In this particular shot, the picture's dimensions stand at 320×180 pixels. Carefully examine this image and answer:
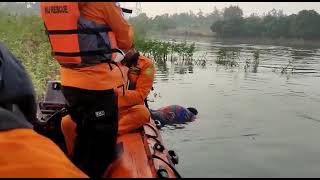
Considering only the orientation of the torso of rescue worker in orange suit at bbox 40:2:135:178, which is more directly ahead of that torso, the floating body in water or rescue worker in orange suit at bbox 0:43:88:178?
the floating body in water

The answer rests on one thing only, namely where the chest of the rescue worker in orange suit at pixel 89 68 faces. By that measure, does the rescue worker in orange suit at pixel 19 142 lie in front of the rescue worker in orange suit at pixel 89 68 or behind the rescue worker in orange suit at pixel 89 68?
behind

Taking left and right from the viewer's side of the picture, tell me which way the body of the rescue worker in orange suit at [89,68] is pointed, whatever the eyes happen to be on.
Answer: facing away from the viewer and to the right of the viewer

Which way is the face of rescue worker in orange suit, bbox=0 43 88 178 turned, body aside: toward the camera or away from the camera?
away from the camera

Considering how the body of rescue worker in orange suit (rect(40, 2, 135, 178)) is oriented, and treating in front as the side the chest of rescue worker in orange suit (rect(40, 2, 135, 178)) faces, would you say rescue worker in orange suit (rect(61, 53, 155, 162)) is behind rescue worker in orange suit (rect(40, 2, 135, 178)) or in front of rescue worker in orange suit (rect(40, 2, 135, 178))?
in front
